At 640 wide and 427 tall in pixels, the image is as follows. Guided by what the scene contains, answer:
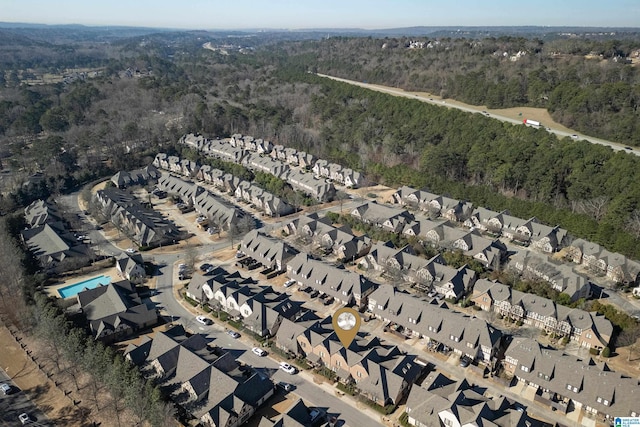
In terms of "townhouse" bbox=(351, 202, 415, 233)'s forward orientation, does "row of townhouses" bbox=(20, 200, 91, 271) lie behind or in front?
in front

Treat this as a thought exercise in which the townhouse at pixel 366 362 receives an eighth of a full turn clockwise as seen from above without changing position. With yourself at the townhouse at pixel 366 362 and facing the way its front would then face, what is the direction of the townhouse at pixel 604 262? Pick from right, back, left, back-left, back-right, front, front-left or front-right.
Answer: back-right

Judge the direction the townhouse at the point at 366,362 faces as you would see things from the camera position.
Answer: facing the viewer and to the left of the viewer

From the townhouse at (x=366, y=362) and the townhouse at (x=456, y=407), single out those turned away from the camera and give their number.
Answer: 0

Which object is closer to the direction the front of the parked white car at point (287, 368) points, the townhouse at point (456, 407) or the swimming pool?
the townhouse

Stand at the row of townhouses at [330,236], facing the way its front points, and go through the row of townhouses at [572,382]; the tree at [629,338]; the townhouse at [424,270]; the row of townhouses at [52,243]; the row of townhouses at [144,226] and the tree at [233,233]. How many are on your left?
3

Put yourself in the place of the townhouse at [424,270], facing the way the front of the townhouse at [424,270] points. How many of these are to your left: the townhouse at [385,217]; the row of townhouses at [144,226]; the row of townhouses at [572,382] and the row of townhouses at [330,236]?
1

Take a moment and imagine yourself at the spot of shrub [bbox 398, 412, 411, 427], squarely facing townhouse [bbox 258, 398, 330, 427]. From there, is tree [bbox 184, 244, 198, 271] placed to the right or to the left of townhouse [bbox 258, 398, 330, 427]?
right

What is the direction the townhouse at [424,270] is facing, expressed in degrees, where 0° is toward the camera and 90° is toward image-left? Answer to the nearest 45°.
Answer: approximately 45°

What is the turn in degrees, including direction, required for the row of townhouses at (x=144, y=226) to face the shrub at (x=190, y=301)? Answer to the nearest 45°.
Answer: approximately 45° to its left

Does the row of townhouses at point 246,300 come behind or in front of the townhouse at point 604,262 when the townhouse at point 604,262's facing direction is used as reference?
in front

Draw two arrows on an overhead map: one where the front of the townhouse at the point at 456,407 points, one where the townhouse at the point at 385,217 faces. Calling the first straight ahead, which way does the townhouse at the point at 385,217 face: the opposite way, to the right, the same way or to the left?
the same way
